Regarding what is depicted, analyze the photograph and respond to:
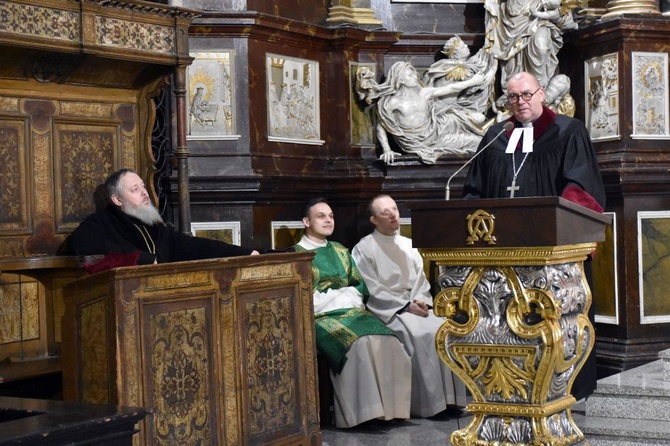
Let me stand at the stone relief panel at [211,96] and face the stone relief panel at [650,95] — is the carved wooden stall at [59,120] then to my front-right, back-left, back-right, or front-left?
back-right

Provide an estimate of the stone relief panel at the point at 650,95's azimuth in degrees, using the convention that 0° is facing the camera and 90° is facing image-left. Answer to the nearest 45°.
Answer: approximately 0°

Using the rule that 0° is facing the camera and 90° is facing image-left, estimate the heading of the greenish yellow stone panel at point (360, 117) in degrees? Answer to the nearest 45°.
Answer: approximately 0°

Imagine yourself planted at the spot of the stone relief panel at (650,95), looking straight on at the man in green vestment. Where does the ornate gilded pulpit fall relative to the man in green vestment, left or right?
left

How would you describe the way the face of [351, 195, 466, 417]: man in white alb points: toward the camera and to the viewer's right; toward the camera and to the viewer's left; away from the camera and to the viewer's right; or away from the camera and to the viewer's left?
toward the camera and to the viewer's right

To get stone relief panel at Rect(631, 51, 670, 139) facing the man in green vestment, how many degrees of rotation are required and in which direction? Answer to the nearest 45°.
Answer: approximately 45° to its right

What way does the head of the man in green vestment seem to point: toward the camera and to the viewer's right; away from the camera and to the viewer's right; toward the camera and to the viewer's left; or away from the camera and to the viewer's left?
toward the camera and to the viewer's right

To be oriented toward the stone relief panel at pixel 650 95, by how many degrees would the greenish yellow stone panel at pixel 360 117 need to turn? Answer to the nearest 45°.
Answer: approximately 90° to its left
